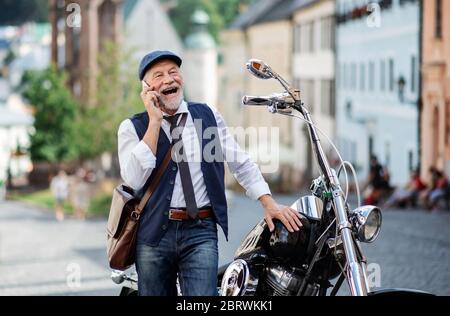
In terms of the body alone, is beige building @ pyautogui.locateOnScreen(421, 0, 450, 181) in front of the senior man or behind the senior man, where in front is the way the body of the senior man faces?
behind

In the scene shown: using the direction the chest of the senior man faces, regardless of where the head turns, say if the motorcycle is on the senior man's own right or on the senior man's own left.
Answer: on the senior man's own left

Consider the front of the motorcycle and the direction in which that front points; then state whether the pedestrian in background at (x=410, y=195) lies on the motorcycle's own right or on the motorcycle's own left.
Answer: on the motorcycle's own left

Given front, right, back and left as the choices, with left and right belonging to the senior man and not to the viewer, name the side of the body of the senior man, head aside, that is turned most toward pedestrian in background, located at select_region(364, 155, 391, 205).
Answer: back

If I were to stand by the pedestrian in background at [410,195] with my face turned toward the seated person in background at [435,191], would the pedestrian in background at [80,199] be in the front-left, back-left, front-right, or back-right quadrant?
back-right
